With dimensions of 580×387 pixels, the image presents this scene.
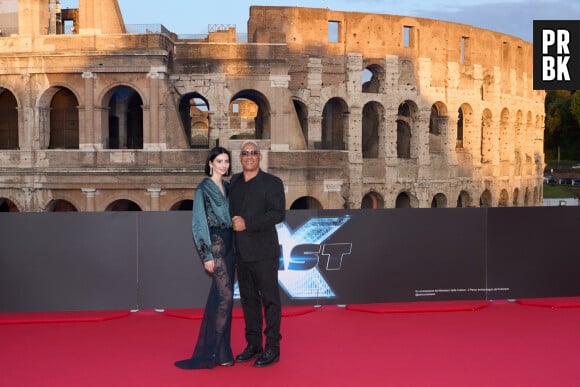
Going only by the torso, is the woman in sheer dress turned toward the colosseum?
no

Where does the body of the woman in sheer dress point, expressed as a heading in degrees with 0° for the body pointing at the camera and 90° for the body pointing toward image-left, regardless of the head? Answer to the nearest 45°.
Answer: approximately 315°

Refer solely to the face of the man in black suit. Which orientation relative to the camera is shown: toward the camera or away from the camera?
toward the camera
